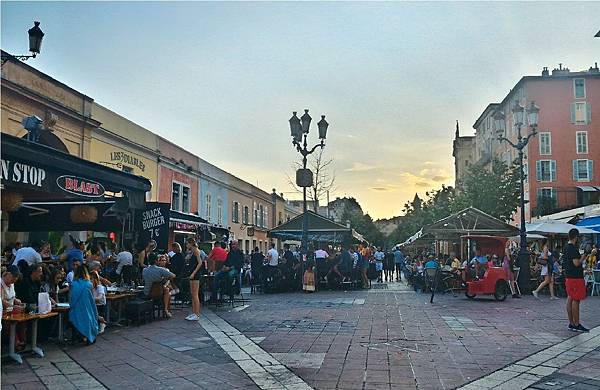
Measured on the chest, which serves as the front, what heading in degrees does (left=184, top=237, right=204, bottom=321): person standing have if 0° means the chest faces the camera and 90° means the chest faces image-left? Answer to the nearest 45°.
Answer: approximately 90°

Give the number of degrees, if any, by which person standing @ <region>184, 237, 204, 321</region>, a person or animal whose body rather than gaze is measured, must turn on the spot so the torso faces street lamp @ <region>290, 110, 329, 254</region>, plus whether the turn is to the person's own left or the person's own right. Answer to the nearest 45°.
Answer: approximately 135° to the person's own right

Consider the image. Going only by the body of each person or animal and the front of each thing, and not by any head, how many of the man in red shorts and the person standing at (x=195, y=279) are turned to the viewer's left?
1

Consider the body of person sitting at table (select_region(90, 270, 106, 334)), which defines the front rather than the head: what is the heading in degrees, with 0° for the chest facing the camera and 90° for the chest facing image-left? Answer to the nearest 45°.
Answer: approximately 270°
